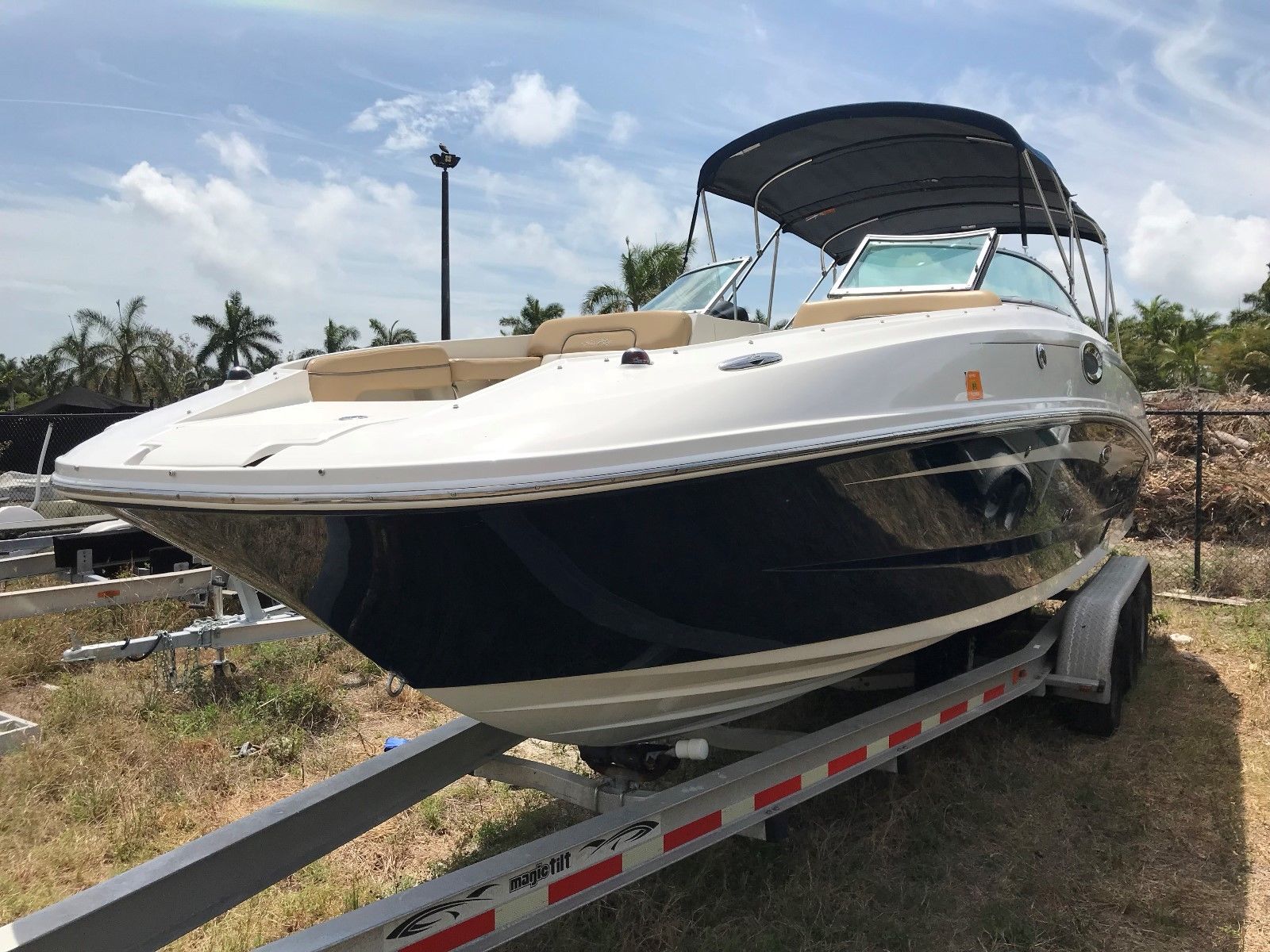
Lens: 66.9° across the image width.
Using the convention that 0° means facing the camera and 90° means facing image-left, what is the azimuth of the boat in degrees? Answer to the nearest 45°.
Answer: approximately 45°

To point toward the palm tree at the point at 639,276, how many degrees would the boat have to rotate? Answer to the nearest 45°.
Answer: approximately 135° to its right

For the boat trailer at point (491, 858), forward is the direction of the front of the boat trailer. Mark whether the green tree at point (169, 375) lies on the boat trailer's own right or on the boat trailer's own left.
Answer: on the boat trailer's own right

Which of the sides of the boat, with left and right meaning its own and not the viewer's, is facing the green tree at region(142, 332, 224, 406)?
right

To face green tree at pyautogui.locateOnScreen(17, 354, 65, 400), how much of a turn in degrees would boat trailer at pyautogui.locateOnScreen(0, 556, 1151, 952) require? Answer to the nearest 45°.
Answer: approximately 90° to its right

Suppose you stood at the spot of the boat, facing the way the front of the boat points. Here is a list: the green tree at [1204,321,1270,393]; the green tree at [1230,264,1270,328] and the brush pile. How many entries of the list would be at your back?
3

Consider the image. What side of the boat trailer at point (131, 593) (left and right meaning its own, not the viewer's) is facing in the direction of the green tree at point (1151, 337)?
back

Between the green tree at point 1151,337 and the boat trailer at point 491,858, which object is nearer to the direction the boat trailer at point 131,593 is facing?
the boat trailer

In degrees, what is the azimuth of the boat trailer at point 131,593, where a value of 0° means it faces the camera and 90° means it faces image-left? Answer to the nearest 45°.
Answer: approximately 45°

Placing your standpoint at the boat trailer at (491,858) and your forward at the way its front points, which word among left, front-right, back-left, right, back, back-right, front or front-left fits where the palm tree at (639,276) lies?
back-right

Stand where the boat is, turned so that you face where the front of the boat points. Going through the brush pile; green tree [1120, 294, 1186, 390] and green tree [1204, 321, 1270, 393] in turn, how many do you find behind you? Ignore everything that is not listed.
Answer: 3

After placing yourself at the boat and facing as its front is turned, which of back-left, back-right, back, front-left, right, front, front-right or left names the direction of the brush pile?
back
